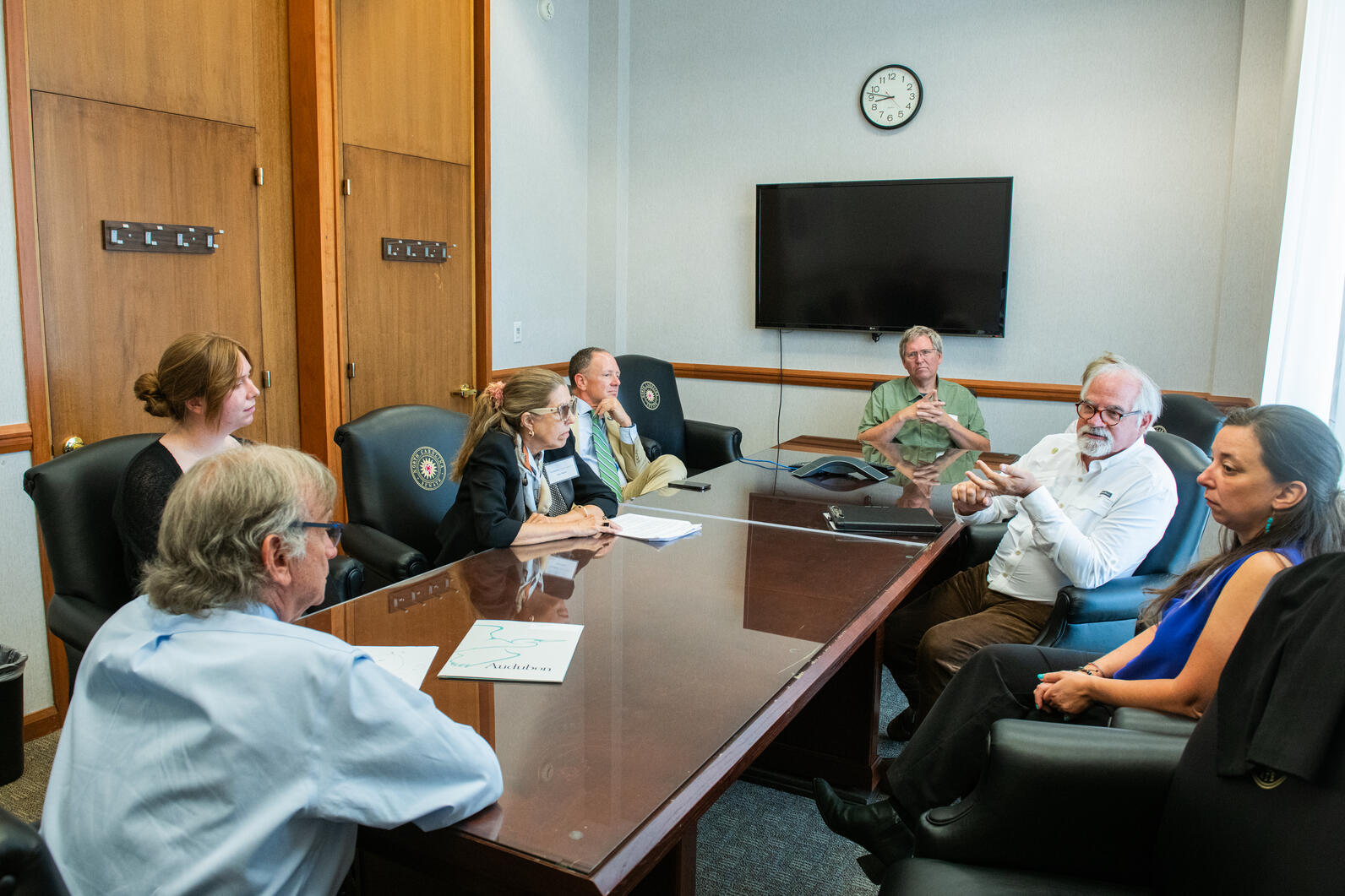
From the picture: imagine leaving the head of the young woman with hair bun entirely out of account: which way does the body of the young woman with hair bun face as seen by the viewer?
to the viewer's right

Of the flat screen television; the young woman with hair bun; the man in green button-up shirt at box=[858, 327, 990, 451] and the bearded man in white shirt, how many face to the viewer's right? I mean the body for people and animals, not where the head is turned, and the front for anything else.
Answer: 1

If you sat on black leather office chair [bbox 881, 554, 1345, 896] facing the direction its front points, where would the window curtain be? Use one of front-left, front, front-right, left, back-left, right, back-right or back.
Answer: right

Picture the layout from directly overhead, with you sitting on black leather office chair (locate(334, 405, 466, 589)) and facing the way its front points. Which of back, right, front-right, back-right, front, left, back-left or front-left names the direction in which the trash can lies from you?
back-right

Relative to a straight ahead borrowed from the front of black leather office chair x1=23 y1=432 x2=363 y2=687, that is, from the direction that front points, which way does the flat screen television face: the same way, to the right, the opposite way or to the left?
to the right

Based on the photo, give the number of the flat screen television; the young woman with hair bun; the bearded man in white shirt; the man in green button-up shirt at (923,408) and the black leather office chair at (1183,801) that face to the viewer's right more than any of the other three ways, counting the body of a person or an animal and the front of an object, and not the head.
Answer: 1

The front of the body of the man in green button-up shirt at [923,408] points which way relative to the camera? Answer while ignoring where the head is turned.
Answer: toward the camera

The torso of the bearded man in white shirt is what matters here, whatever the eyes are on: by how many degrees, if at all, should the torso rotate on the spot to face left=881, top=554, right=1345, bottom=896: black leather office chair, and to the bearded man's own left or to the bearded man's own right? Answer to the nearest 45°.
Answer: approximately 45° to the bearded man's own left

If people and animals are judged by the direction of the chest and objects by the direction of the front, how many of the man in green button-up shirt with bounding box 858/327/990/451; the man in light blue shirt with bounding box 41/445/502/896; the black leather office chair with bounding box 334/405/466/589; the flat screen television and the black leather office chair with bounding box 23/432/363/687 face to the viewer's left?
0

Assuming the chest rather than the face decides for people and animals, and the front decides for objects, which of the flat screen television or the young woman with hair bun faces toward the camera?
the flat screen television

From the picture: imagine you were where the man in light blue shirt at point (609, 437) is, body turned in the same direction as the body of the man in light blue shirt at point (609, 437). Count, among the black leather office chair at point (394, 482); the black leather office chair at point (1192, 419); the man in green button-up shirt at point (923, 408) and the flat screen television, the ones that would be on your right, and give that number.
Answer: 1

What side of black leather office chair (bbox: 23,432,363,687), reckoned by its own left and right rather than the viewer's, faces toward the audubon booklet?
front

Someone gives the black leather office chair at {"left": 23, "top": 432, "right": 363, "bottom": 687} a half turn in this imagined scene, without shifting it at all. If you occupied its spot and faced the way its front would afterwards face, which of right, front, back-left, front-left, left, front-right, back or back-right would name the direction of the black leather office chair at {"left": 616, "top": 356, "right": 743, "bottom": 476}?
right

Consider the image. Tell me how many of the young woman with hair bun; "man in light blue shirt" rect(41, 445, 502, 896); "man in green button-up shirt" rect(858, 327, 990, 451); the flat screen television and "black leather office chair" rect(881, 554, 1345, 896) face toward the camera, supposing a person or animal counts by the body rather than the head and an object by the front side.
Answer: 2

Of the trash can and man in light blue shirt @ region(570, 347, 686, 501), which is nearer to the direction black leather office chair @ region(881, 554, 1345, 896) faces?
the trash can

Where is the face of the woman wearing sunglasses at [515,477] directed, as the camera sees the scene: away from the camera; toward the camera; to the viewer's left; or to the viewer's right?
to the viewer's right

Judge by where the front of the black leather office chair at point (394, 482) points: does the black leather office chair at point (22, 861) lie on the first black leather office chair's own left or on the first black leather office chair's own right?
on the first black leather office chair's own right

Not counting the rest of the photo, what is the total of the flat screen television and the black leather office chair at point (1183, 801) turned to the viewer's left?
1

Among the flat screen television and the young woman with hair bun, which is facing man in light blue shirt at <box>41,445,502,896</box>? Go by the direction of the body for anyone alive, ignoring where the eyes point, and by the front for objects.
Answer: the flat screen television
